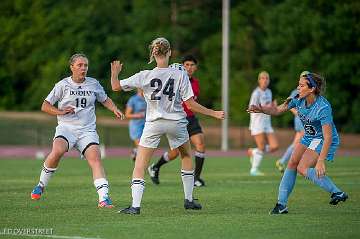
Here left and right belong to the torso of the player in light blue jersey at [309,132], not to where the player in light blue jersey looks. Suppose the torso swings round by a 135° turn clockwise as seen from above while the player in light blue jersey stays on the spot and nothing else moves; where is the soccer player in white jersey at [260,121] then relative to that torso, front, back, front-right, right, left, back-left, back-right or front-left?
front

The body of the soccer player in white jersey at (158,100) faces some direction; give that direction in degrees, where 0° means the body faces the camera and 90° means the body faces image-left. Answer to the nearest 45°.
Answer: approximately 180°

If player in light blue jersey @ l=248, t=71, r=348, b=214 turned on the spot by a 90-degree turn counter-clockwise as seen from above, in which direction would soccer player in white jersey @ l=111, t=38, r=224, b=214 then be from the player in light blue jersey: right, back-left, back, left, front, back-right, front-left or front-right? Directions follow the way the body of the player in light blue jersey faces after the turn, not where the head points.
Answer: back-right

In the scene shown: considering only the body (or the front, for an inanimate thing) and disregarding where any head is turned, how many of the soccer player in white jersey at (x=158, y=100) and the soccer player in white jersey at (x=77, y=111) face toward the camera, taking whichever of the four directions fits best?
1

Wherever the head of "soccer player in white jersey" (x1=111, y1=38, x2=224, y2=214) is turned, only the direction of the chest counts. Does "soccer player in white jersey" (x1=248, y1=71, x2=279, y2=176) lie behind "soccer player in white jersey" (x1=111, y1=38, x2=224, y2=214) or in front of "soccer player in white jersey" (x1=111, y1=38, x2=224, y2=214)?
in front

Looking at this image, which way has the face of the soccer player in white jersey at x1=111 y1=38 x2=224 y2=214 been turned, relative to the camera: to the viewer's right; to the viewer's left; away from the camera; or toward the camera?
away from the camera

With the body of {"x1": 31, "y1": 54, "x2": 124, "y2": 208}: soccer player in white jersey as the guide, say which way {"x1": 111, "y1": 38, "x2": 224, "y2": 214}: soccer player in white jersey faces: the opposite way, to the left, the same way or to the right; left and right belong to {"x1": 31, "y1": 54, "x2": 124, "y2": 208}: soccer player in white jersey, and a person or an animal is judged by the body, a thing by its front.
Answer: the opposite way

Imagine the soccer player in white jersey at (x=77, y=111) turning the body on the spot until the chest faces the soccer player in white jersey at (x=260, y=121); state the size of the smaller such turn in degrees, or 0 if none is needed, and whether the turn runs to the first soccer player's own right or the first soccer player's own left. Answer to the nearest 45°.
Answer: approximately 135° to the first soccer player's own left

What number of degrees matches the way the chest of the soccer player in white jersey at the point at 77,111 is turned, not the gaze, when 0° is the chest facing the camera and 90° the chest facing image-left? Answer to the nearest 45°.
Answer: approximately 0°

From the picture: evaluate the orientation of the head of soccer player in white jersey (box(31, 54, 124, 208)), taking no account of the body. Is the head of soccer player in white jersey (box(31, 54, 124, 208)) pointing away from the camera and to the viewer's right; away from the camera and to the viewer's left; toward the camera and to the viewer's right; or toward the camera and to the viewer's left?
toward the camera and to the viewer's right
